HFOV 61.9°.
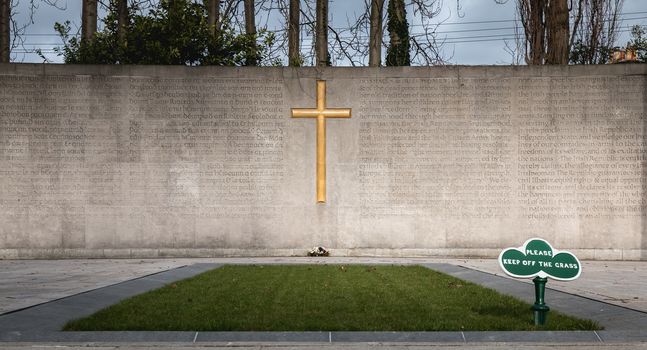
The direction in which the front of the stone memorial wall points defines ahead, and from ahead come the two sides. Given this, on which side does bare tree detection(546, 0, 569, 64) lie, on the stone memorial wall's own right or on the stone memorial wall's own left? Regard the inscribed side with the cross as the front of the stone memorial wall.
on the stone memorial wall's own left

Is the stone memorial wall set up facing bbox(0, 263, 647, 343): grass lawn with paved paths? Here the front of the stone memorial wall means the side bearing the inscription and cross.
yes

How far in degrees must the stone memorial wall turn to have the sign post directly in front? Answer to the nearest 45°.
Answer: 0° — it already faces it

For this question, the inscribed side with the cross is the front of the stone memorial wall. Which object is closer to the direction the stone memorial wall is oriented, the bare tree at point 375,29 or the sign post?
the sign post

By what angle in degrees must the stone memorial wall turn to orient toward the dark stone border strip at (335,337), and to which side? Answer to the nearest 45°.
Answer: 0° — it already faces it

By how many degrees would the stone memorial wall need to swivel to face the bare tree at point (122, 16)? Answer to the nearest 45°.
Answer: approximately 135° to its right

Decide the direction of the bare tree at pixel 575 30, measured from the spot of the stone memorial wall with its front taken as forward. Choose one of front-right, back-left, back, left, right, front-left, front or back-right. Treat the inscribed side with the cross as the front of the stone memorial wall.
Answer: back-left

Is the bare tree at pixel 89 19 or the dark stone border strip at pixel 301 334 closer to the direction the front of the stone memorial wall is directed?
the dark stone border strip

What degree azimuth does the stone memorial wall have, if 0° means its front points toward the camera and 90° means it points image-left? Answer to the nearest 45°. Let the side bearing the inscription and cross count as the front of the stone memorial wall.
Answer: approximately 0°

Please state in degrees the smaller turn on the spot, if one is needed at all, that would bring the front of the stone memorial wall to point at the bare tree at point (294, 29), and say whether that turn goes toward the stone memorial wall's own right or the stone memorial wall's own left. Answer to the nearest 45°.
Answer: approximately 180°

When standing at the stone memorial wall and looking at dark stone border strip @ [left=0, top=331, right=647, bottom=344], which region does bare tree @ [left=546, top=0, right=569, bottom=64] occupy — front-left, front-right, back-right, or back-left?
back-left
